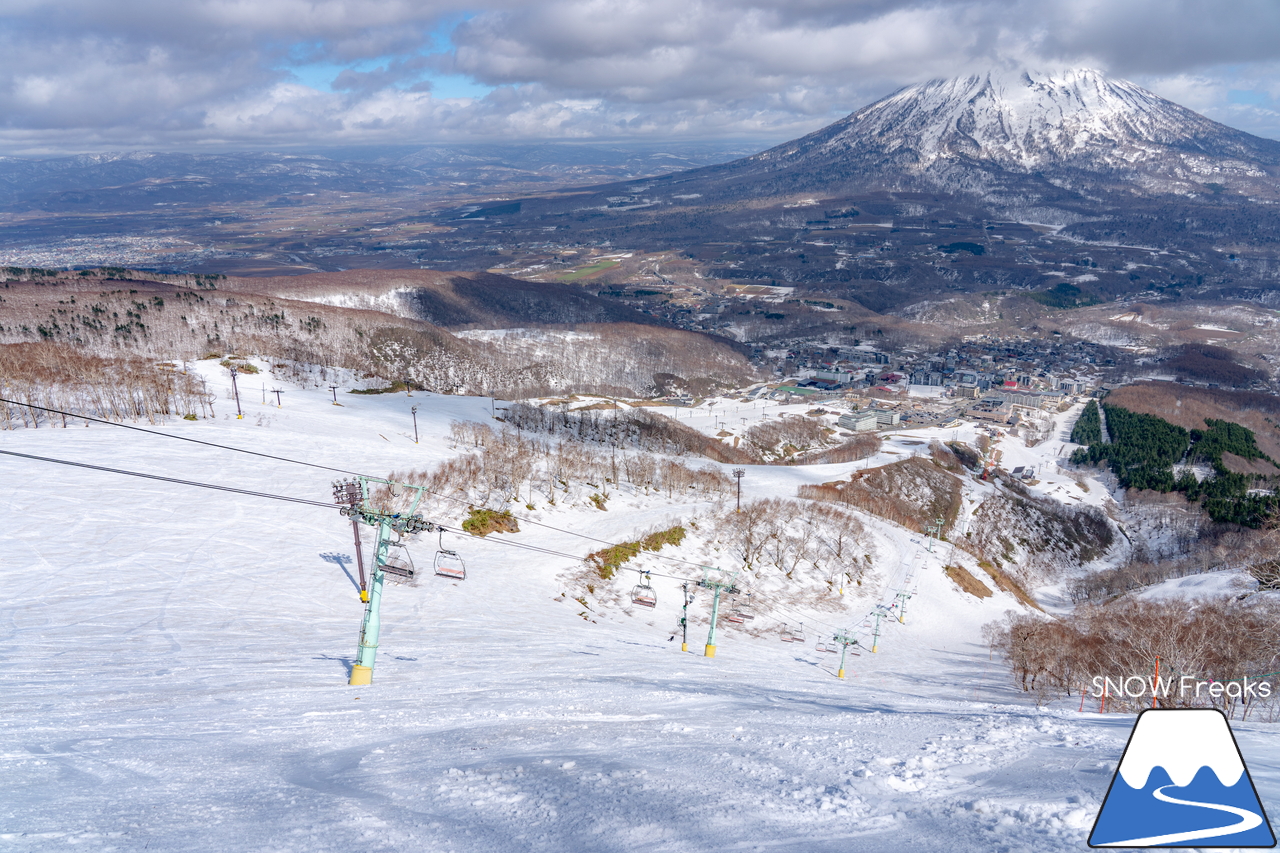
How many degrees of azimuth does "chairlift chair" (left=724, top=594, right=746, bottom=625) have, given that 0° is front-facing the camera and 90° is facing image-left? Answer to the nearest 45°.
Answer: approximately 45°
